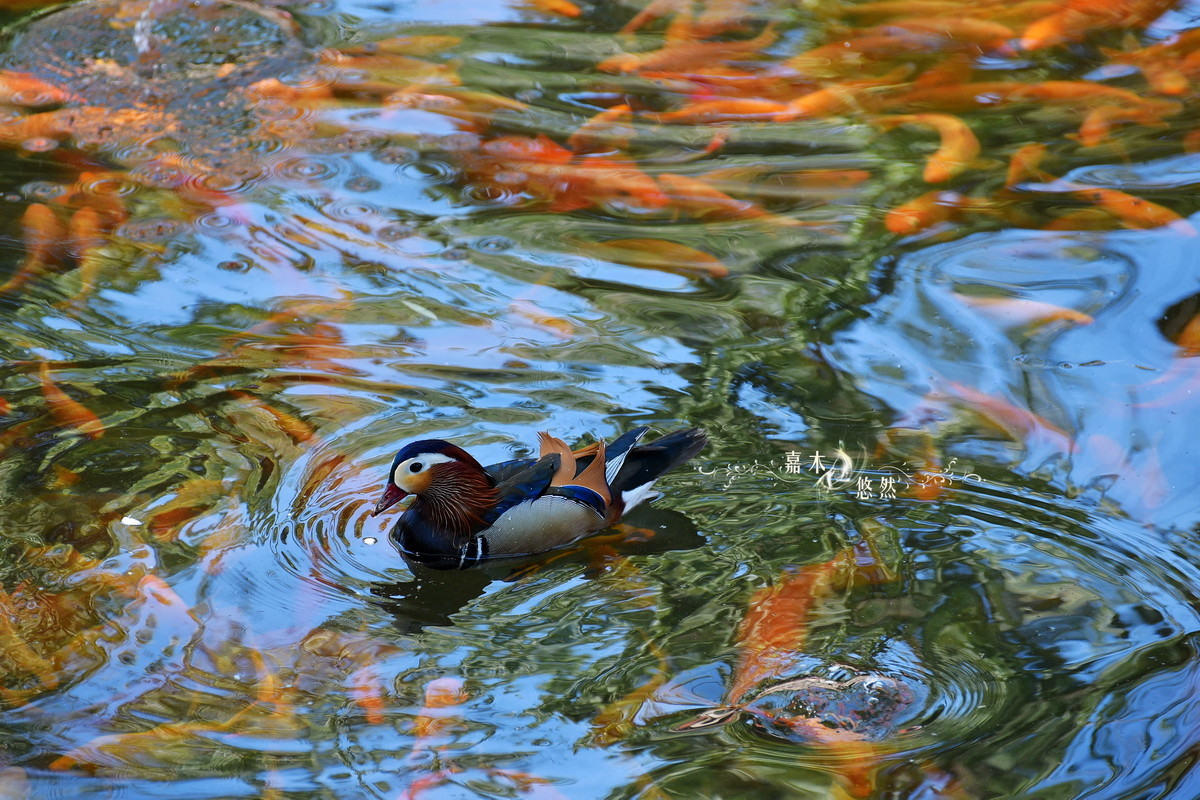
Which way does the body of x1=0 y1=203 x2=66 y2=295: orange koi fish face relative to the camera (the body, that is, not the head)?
away from the camera

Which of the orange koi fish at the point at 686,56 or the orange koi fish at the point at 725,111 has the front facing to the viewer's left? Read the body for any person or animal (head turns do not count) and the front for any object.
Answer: the orange koi fish at the point at 686,56

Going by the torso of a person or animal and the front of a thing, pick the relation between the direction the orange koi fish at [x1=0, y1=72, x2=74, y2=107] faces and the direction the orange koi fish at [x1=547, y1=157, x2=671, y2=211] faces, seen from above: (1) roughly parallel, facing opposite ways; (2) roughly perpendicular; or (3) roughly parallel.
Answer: roughly parallel

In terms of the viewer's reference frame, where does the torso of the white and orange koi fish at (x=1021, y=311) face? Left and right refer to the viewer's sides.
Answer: facing to the right of the viewer

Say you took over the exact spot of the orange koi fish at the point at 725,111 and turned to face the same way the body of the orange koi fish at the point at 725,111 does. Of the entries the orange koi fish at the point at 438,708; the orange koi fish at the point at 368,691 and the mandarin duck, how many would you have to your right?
3

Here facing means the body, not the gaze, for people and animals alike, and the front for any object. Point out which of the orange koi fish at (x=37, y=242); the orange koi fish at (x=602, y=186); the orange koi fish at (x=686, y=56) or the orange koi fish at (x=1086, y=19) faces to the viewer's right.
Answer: the orange koi fish at (x=602, y=186)

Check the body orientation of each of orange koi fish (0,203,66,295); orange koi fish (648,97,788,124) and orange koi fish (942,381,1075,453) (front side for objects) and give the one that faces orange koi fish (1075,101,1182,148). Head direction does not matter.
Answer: orange koi fish (648,97,788,124)

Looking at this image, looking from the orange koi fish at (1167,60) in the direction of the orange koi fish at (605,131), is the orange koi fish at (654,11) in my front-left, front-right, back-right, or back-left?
front-right

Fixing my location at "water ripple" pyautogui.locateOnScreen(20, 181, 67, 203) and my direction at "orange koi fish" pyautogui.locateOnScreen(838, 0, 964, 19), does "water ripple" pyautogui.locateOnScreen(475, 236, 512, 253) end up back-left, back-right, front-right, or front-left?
front-right

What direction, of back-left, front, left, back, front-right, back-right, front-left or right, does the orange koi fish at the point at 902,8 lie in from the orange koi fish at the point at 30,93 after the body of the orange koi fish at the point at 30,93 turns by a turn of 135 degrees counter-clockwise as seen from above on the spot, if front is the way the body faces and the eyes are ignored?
back-right

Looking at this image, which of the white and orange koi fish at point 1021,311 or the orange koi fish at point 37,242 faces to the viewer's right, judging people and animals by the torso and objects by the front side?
the white and orange koi fish at point 1021,311
